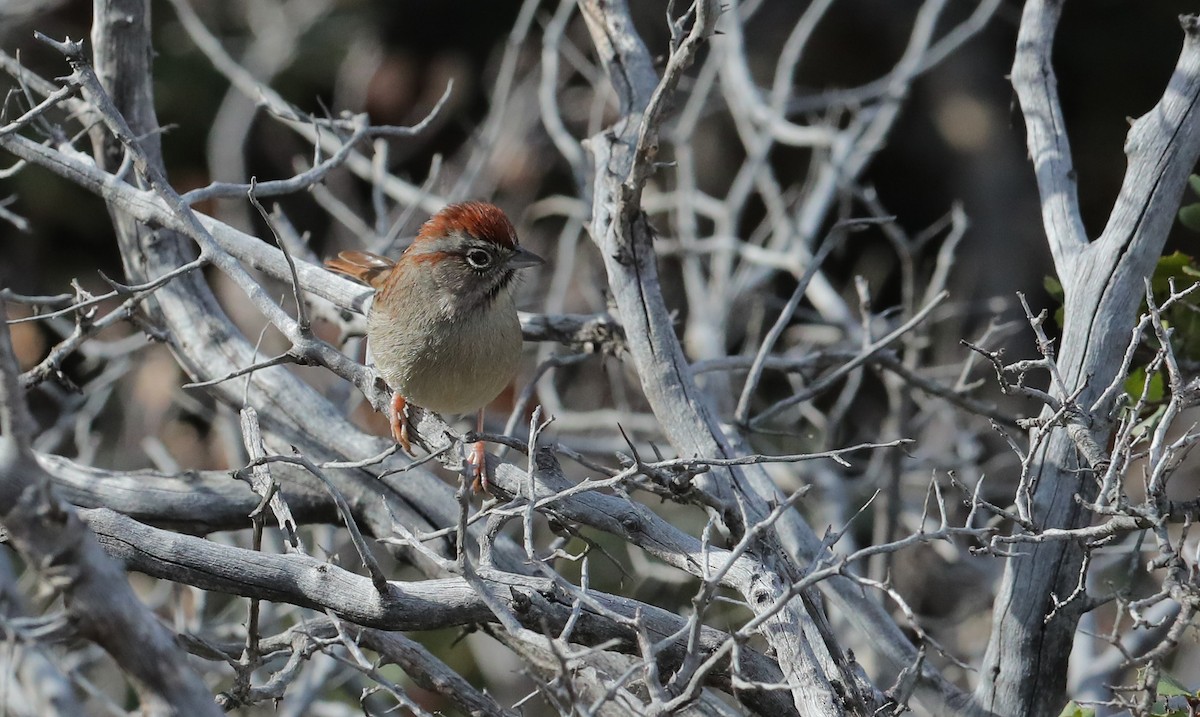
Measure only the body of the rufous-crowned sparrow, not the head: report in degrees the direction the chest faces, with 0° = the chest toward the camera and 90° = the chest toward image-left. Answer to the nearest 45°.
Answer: approximately 315°
